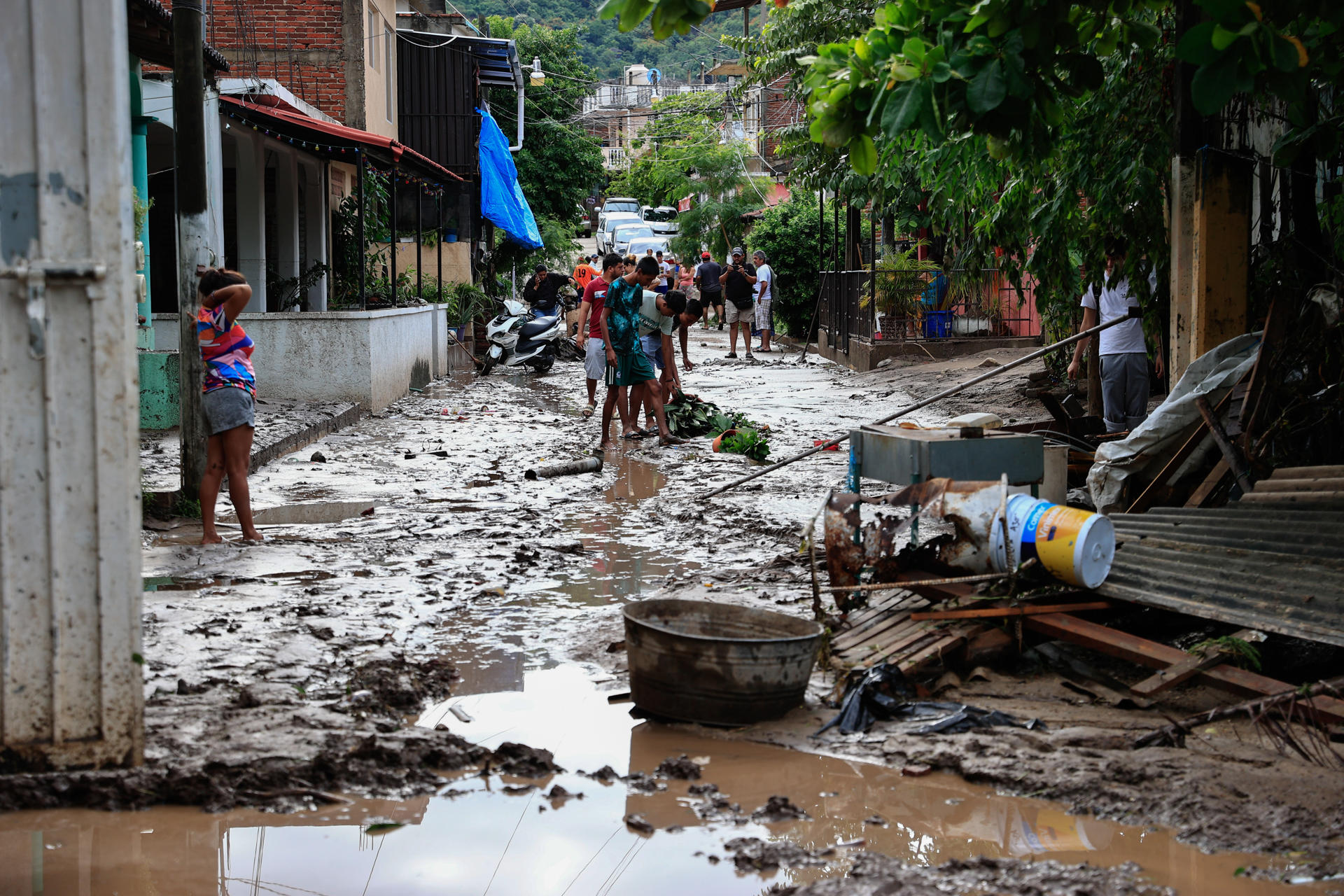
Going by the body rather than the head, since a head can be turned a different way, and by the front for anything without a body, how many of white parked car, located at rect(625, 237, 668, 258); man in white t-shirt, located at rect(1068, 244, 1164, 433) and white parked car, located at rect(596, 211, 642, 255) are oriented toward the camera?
3

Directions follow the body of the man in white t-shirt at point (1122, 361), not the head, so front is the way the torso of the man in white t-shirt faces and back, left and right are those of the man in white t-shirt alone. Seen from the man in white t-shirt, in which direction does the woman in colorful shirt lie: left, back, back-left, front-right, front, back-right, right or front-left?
front-right

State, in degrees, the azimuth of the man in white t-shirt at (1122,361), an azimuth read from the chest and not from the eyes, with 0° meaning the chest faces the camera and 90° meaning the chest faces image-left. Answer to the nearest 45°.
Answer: approximately 0°

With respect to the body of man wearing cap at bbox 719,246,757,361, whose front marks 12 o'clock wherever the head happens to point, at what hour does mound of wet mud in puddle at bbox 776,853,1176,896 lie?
The mound of wet mud in puddle is roughly at 12 o'clock from the man wearing cap.

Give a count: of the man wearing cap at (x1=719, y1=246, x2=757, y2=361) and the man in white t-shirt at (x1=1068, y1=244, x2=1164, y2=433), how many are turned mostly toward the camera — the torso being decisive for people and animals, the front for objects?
2

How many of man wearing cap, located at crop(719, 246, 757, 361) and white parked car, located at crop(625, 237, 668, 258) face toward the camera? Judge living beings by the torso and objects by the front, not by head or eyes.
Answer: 2

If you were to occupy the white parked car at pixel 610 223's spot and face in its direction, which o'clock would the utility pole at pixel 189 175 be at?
The utility pole is roughly at 12 o'clock from the white parked car.

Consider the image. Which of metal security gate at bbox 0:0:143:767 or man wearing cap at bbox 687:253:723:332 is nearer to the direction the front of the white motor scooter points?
the metal security gate

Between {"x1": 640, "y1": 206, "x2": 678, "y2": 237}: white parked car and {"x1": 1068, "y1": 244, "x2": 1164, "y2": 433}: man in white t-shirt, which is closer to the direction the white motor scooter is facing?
the man in white t-shirt

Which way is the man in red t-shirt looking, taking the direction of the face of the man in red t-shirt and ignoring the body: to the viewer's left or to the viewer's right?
to the viewer's right

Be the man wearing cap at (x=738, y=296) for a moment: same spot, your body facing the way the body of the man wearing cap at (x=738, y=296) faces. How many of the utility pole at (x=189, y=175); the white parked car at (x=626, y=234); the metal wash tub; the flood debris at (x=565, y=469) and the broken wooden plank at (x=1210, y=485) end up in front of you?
4

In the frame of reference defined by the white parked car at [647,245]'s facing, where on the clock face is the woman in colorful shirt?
The woman in colorful shirt is roughly at 12 o'clock from the white parked car.
